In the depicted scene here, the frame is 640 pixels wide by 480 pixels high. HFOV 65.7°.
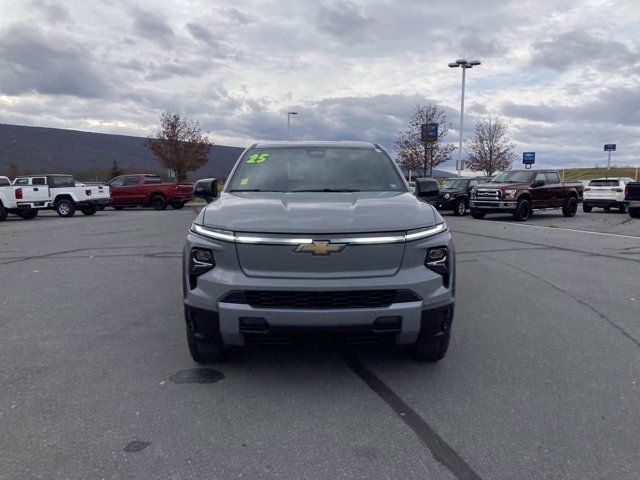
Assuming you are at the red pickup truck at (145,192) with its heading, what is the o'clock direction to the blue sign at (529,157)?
The blue sign is roughly at 4 o'clock from the red pickup truck.

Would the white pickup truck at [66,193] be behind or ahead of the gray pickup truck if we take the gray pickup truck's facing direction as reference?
behind

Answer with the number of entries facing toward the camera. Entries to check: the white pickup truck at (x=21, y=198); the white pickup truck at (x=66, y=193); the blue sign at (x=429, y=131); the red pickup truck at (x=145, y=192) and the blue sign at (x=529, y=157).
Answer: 2

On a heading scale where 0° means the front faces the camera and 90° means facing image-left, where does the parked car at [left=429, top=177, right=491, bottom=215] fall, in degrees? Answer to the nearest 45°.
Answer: approximately 45°

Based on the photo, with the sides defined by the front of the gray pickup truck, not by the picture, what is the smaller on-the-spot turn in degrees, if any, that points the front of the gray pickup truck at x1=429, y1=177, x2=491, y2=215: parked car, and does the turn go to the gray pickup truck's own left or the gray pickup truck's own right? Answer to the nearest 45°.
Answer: approximately 180°

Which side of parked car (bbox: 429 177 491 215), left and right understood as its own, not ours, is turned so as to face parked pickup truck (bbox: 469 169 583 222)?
left

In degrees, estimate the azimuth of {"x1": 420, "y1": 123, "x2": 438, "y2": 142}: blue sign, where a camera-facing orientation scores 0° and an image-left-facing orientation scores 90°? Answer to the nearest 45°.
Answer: approximately 0°

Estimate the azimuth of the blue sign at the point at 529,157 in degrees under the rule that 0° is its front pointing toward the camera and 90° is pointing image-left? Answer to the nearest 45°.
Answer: approximately 0°

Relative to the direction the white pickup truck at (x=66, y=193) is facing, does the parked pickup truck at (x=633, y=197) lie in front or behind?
behind

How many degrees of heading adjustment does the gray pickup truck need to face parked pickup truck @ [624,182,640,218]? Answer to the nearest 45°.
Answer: approximately 135° to its left

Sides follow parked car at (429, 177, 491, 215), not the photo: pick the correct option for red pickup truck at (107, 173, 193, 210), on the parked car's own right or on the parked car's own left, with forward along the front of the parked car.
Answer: on the parked car's own right
